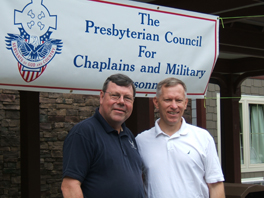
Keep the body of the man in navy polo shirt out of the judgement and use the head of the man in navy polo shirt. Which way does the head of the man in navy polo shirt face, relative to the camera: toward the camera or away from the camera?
toward the camera

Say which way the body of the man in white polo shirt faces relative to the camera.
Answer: toward the camera

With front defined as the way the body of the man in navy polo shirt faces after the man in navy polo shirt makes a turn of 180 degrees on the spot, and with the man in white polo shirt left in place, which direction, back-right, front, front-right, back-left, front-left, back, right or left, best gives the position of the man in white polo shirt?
right
